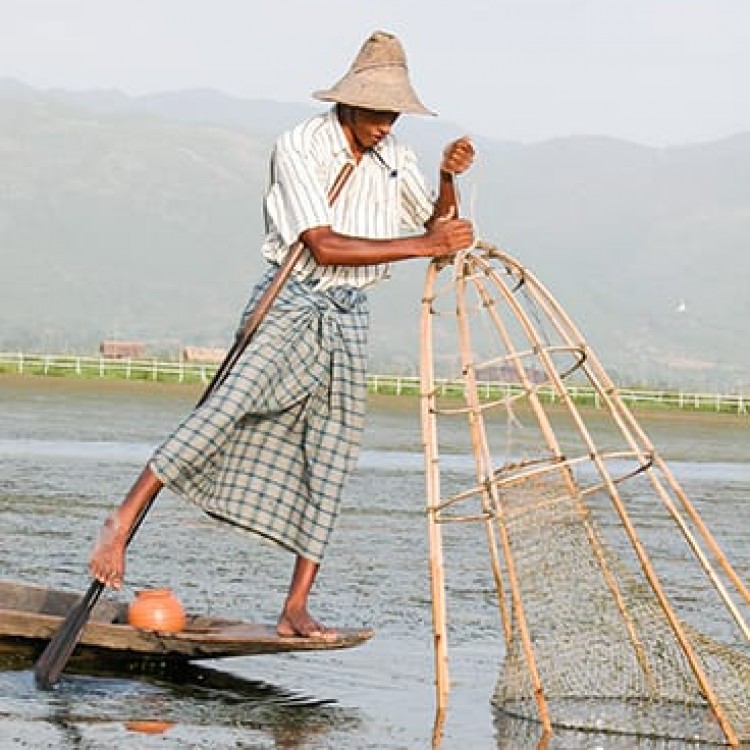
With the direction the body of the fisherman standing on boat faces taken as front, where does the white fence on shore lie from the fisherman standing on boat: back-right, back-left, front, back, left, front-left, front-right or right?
back-left

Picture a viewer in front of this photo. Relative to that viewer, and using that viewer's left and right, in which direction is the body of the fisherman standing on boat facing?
facing the viewer and to the right of the viewer

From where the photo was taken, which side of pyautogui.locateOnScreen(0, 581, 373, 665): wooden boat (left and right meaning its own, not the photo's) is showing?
right

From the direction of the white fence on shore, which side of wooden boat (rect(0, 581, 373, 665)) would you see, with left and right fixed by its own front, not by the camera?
left

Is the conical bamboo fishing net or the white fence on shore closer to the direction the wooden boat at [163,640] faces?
the conical bamboo fishing net
